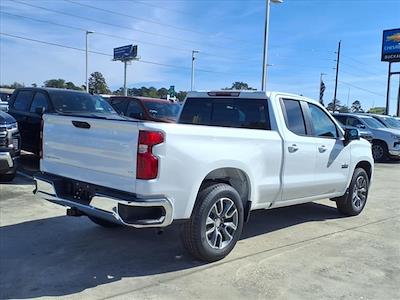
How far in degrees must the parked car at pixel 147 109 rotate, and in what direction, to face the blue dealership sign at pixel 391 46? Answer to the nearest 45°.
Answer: approximately 90° to its left

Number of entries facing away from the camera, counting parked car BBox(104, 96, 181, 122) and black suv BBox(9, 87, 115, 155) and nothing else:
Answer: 0

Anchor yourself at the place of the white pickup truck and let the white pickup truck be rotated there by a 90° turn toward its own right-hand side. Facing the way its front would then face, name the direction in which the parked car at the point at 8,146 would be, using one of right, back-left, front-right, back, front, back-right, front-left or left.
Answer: back

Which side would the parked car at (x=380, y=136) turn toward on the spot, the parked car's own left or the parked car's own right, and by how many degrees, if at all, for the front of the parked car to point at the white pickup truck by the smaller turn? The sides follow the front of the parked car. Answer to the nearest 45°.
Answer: approximately 45° to the parked car's own right

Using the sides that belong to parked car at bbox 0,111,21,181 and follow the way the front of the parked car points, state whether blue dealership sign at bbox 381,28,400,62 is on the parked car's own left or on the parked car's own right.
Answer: on the parked car's own left

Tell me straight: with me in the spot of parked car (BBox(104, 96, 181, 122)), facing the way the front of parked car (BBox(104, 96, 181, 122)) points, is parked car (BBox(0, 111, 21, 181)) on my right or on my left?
on my right

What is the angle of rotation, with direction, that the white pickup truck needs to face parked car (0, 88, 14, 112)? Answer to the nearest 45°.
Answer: approximately 90° to its left

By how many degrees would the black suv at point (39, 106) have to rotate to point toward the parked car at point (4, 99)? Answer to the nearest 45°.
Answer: approximately 135° to its left

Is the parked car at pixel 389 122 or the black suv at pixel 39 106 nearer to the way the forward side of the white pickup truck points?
the parked car
